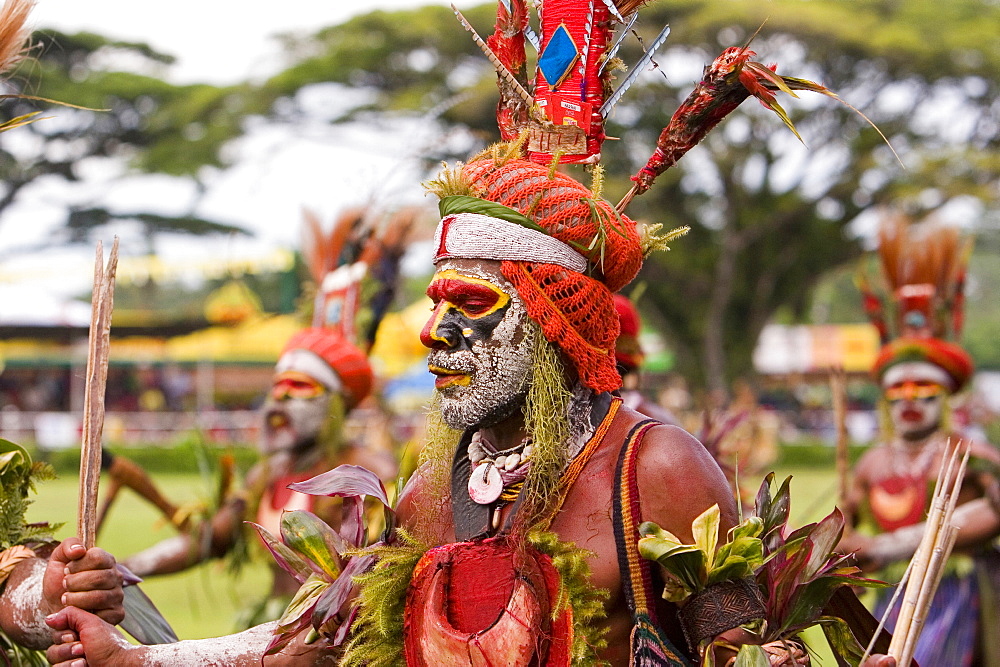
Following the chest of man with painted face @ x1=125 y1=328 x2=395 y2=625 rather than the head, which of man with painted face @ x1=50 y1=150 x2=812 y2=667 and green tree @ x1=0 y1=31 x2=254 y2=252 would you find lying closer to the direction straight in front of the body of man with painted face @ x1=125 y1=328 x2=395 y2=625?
the man with painted face

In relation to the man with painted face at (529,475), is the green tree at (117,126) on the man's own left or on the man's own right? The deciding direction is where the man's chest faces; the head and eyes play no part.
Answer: on the man's own right

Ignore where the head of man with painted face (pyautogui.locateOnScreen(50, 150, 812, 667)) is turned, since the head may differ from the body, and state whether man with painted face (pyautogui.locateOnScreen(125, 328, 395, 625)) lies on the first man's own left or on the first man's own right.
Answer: on the first man's own right

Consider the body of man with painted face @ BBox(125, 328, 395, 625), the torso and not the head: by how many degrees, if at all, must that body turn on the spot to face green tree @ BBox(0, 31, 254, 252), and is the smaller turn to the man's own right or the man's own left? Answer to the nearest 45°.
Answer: approximately 135° to the man's own right

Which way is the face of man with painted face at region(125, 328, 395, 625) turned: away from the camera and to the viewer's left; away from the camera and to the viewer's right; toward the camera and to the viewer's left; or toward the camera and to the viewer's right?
toward the camera and to the viewer's left

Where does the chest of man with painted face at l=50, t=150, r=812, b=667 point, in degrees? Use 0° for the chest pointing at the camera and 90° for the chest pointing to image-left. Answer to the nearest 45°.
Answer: approximately 45°

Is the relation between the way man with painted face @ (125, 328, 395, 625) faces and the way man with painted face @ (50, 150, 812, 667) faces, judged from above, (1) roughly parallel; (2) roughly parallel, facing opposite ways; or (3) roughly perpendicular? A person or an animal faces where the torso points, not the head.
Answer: roughly parallel

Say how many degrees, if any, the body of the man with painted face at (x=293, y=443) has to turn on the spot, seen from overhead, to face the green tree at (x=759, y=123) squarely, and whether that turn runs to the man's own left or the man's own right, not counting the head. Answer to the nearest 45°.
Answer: approximately 180°

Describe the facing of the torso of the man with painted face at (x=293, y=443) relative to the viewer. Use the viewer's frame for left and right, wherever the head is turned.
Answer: facing the viewer and to the left of the viewer

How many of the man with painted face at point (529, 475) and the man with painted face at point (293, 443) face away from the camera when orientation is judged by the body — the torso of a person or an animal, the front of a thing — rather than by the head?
0

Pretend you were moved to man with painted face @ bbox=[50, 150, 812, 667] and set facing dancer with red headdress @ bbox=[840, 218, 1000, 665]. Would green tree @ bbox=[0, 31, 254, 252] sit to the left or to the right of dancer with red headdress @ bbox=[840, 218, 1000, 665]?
left

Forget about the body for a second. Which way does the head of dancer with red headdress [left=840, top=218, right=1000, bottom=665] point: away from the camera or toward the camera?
toward the camera
